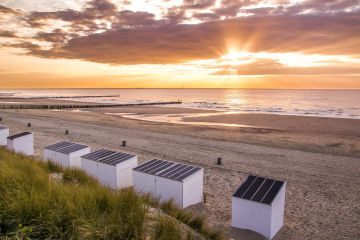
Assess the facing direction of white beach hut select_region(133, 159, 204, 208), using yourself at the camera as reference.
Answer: facing away from the viewer and to the right of the viewer

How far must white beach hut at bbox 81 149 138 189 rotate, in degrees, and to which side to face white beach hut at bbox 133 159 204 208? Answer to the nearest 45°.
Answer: approximately 90° to its right

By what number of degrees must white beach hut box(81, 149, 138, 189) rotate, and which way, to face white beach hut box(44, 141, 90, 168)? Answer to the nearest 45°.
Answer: approximately 90° to its left

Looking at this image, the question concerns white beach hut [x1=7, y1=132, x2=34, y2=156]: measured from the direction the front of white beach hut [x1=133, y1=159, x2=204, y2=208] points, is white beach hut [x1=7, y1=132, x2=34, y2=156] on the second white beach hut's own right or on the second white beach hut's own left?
on the second white beach hut's own left

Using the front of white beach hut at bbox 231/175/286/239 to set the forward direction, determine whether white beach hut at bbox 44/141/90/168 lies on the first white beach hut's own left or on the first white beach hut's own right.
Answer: on the first white beach hut's own left

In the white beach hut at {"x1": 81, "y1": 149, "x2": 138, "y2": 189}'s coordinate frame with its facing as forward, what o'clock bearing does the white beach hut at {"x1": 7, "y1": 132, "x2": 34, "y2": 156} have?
the white beach hut at {"x1": 7, "y1": 132, "x2": 34, "y2": 156} is roughly at 9 o'clock from the white beach hut at {"x1": 81, "y1": 149, "x2": 138, "y2": 189}.

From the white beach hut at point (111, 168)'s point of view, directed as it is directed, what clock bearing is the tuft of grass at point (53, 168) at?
The tuft of grass is roughly at 7 o'clock from the white beach hut.

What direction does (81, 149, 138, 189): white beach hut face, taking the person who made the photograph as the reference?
facing away from the viewer and to the right of the viewer

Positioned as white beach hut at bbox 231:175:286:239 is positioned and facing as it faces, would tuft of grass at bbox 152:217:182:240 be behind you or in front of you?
behind

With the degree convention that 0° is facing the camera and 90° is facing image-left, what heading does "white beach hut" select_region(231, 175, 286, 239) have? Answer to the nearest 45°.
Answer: approximately 225°
